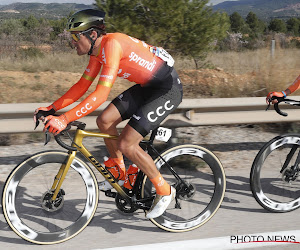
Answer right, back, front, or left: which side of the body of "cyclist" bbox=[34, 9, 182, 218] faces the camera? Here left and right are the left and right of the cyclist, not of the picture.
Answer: left

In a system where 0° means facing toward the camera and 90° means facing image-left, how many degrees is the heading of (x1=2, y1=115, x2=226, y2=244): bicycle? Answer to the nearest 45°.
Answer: approximately 90°

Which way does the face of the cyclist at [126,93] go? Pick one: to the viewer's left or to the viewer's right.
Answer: to the viewer's left

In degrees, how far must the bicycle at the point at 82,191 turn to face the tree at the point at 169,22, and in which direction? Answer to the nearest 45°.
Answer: approximately 90° to its right

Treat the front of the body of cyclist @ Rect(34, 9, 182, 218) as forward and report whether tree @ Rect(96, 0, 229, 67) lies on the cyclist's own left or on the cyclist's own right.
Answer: on the cyclist's own right
